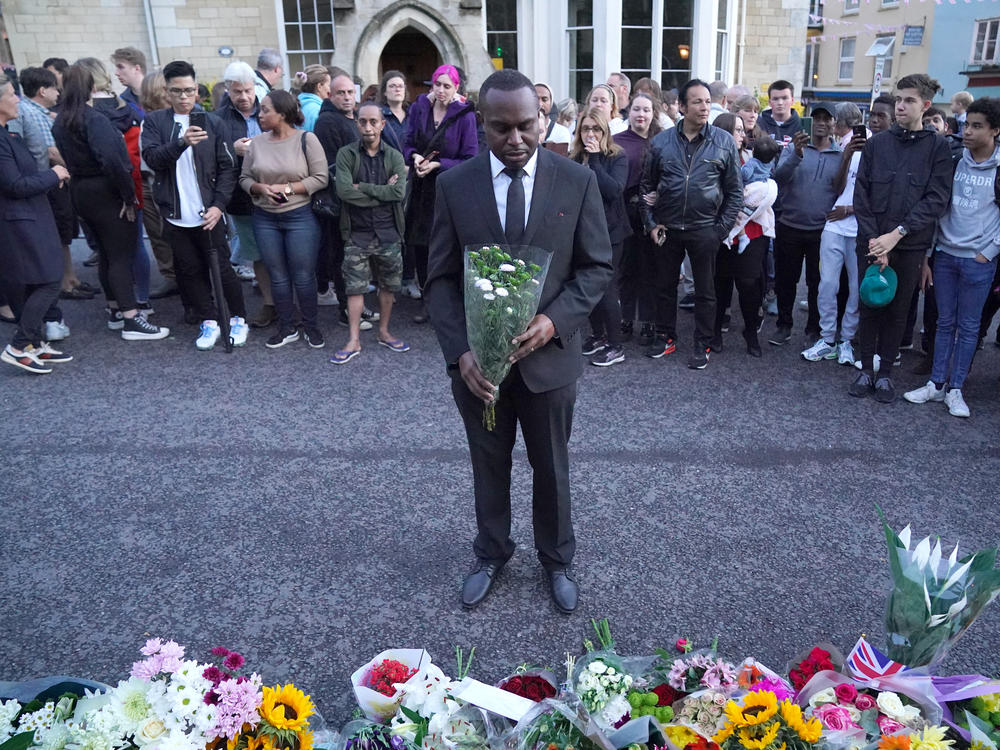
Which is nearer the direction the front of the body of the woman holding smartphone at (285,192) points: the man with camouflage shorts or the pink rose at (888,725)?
the pink rose

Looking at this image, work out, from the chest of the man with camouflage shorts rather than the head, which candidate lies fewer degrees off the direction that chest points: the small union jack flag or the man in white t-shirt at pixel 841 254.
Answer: the small union jack flag

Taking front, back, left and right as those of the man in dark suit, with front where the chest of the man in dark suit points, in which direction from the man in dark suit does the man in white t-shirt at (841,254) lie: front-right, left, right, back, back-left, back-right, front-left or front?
back-left

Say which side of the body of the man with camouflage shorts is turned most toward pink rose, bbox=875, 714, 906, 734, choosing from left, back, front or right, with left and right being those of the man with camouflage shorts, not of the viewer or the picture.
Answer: front

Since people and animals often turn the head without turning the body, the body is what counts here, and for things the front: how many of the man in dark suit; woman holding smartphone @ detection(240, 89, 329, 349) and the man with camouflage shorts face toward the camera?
3

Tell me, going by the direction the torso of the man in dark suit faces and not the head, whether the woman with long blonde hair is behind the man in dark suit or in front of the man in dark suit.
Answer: behind

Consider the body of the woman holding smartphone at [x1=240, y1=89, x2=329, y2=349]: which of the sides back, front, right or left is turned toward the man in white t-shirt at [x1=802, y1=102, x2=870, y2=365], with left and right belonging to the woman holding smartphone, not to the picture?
left

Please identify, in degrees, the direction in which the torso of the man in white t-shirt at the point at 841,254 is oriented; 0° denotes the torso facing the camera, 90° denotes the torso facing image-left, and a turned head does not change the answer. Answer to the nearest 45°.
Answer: approximately 45°

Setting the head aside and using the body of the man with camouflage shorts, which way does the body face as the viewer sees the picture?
toward the camera

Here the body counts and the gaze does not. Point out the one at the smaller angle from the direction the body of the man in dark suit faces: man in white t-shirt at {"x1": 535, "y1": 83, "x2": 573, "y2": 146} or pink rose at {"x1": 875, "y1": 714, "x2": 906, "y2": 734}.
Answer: the pink rose

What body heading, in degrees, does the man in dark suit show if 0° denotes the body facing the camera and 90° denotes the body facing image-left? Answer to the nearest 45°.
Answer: approximately 0°
